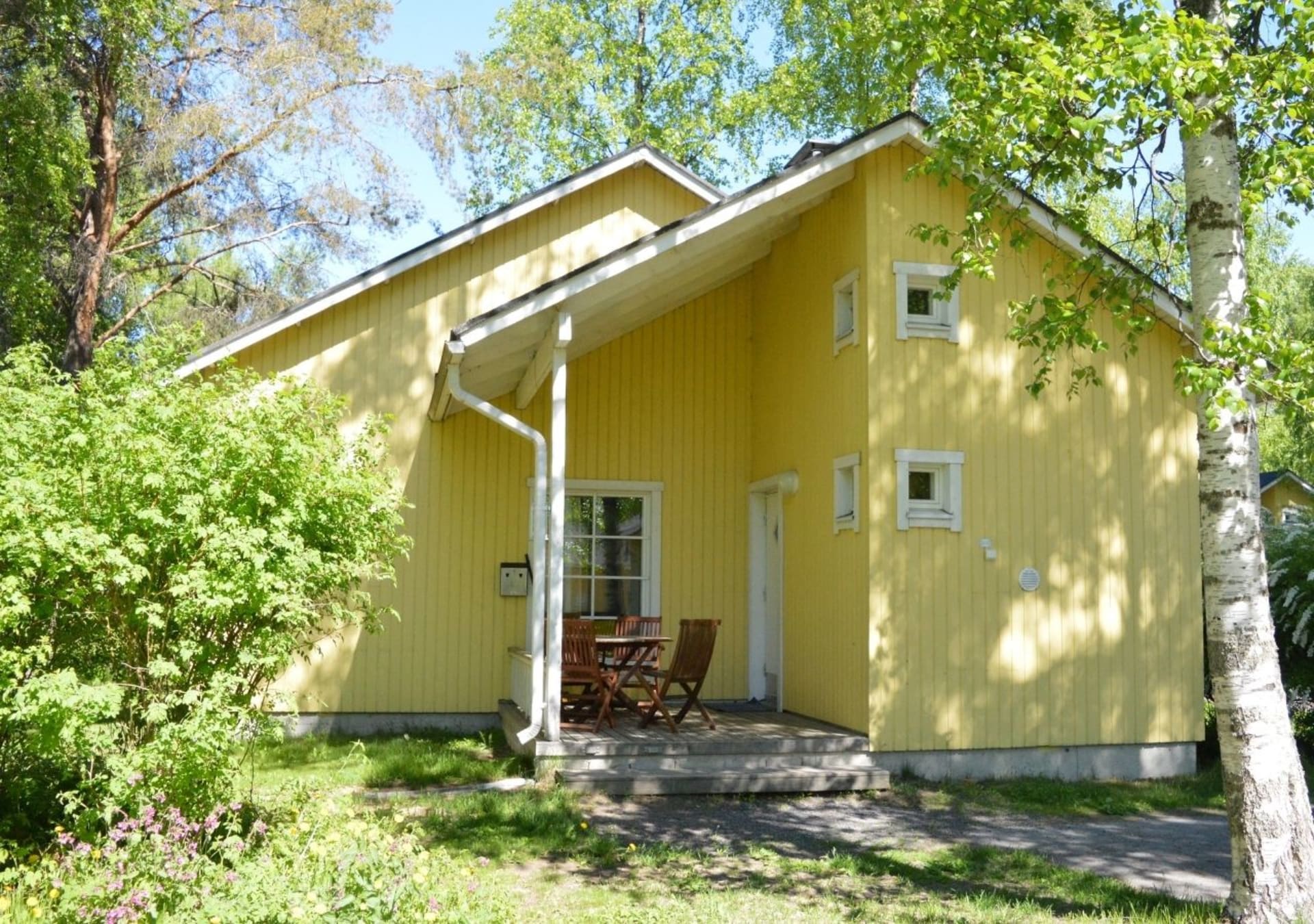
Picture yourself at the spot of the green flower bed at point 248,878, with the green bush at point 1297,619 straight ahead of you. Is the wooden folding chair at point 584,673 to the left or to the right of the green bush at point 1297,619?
left

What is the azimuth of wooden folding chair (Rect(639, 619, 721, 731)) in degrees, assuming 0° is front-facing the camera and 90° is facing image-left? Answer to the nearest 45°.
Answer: approximately 135°

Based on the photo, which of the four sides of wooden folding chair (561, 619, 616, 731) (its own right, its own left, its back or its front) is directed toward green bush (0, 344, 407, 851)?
back

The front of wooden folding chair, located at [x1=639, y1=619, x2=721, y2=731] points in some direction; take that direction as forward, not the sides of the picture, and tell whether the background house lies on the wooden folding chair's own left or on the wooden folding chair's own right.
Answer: on the wooden folding chair's own right

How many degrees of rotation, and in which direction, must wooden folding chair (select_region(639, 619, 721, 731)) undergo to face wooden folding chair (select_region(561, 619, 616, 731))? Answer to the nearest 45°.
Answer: approximately 45° to its left

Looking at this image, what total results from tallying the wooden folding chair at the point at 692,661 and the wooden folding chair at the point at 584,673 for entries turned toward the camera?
0

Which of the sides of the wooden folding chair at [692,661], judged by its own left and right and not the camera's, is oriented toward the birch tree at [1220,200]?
back

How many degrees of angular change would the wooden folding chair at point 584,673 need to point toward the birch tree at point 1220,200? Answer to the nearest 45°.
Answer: approximately 90° to its right

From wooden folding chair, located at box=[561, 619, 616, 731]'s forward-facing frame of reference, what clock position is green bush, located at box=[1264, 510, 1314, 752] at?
The green bush is roughly at 1 o'clock from the wooden folding chair.

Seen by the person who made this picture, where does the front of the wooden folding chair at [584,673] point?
facing away from the viewer and to the right of the viewer

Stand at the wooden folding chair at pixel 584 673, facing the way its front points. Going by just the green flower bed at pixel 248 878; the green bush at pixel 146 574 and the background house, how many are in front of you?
1

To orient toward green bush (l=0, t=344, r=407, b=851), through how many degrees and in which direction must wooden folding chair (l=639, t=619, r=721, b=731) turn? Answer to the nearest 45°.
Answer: approximately 90° to its left
